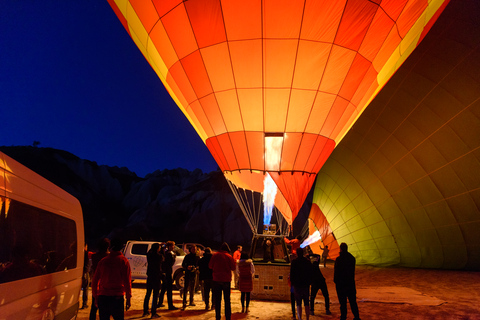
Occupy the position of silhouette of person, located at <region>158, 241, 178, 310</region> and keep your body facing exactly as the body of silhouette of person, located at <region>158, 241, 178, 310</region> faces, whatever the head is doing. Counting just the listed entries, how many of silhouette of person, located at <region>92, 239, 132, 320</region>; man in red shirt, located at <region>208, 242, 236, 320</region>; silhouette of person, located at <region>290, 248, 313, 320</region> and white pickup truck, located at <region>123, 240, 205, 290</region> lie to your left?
1

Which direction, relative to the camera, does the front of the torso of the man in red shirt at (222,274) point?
away from the camera

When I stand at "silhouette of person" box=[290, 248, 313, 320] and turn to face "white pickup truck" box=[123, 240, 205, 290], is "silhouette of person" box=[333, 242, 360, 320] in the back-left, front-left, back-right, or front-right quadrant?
back-right

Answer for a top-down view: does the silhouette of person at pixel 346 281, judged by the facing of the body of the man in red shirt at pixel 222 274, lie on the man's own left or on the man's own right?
on the man's own right

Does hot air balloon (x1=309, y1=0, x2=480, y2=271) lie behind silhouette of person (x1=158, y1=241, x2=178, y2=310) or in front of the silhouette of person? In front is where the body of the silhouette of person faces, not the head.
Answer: in front

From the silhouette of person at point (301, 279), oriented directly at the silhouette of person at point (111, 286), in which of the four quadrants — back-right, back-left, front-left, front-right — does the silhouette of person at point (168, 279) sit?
front-right
